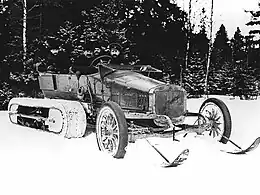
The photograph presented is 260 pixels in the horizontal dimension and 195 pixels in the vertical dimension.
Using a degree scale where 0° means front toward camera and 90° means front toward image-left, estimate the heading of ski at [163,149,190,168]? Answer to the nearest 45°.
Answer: approximately 315°

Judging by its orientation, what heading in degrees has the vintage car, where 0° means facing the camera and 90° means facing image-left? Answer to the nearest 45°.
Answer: approximately 315°

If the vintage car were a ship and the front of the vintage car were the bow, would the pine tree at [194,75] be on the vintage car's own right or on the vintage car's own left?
on the vintage car's own left

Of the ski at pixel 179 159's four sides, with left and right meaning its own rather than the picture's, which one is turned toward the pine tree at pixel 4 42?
back

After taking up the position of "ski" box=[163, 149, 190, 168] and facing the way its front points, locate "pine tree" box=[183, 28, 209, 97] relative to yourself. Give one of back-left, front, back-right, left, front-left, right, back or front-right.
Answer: back-left

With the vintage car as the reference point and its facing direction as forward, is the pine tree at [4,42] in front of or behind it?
behind
